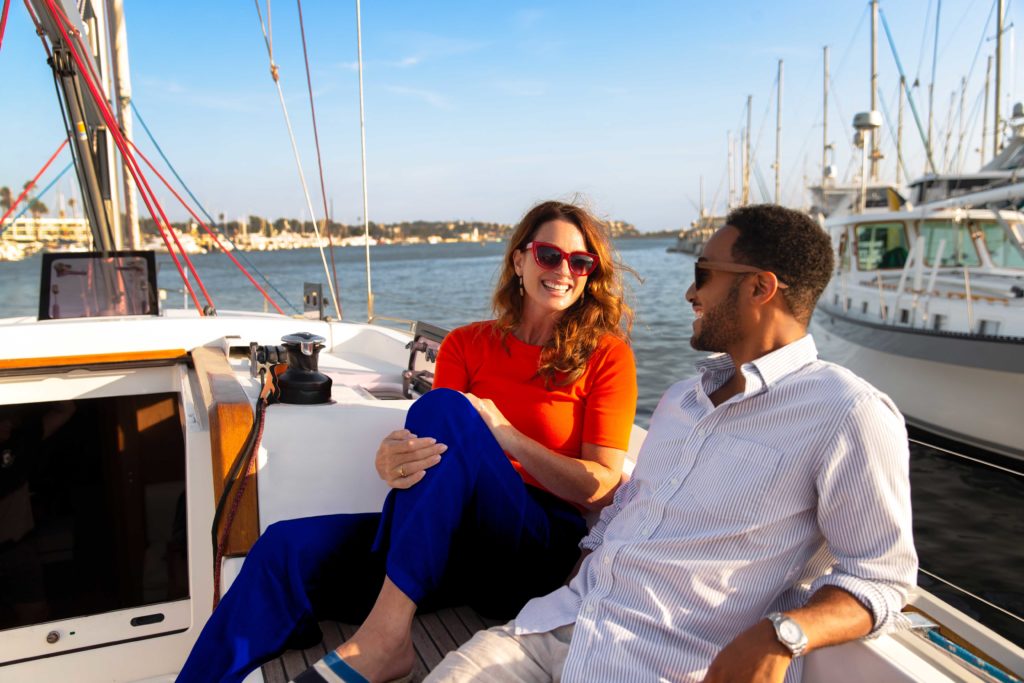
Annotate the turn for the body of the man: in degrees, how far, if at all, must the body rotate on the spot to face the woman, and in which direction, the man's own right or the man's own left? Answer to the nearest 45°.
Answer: approximately 90° to the man's own right

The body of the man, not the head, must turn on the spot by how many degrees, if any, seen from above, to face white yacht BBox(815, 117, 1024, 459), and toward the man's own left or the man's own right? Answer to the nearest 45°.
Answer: approximately 135° to the man's own right

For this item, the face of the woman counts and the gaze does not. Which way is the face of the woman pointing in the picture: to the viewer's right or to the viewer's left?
to the viewer's right

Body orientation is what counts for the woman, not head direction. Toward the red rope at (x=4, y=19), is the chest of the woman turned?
no

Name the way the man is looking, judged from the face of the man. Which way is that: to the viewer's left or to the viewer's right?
to the viewer's left

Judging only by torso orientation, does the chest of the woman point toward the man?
no

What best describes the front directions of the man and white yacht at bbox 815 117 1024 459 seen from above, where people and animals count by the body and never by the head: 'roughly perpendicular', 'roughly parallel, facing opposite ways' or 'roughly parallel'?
roughly perpendicular
